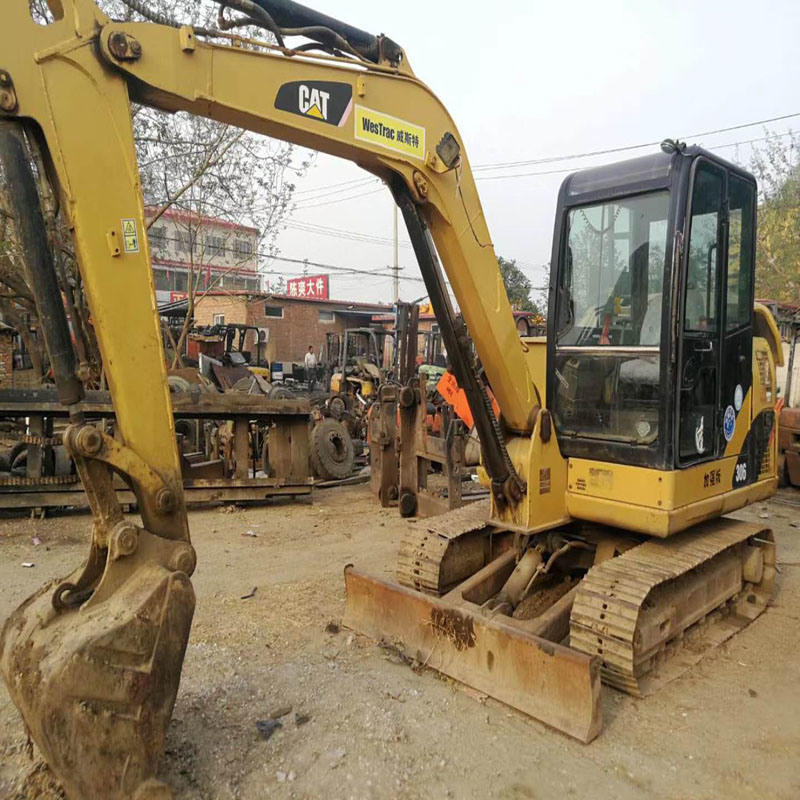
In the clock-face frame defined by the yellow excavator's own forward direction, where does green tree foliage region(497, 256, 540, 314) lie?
The green tree foliage is roughly at 5 o'clock from the yellow excavator.

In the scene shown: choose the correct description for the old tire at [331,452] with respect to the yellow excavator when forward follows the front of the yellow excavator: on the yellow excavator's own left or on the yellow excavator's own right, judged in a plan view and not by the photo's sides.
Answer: on the yellow excavator's own right

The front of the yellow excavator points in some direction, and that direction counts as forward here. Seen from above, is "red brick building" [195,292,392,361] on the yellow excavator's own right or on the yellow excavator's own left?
on the yellow excavator's own right

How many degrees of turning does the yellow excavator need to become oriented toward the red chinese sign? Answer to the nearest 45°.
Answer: approximately 135° to its right

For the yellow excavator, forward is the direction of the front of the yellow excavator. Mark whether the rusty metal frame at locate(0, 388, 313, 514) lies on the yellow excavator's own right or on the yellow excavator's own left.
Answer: on the yellow excavator's own right

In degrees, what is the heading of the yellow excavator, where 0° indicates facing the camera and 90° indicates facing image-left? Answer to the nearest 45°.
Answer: approximately 45°
